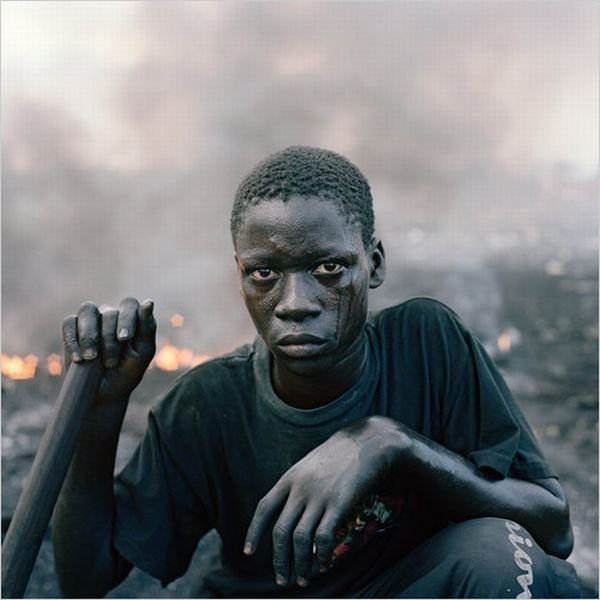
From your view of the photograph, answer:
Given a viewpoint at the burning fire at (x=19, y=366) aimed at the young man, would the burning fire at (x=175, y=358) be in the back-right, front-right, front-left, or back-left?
front-left

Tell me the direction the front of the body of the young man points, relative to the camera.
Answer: toward the camera

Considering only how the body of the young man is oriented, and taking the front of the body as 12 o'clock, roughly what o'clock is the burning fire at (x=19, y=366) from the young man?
The burning fire is roughly at 5 o'clock from the young man.

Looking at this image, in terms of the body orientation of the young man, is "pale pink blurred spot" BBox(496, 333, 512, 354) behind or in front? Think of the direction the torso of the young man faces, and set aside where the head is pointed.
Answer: behind

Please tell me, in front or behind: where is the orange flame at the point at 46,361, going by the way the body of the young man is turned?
behind

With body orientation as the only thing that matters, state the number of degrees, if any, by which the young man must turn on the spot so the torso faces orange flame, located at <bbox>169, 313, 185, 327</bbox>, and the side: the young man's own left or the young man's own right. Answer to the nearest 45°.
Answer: approximately 180°

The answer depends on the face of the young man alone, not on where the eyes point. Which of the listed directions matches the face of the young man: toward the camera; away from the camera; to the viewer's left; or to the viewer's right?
toward the camera

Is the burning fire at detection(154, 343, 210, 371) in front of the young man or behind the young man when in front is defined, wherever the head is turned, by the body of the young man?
behind
